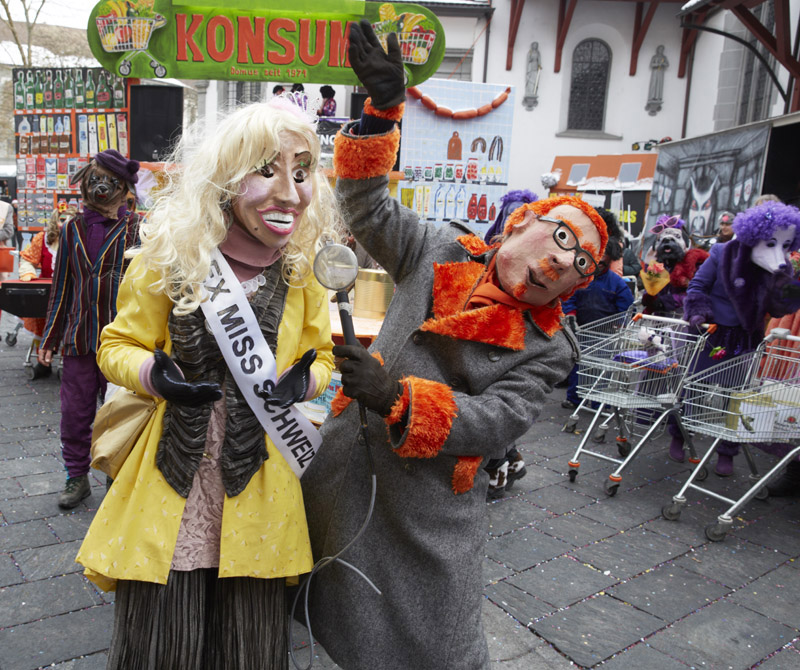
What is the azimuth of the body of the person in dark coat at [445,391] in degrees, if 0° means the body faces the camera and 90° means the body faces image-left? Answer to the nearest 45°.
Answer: approximately 0°

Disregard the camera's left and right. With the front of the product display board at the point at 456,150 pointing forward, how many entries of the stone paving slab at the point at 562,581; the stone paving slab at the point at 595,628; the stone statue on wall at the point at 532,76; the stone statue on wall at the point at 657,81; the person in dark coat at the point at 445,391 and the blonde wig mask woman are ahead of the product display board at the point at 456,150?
4

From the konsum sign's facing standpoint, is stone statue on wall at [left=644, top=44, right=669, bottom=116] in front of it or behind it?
behind

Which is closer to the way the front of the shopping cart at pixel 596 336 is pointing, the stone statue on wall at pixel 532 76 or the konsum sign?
the konsum sign

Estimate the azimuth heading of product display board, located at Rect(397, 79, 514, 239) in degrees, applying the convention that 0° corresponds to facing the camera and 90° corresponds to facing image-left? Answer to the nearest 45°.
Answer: approximately 0°

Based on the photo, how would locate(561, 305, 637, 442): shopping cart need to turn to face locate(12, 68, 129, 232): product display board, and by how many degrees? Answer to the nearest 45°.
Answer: approximately 45° to its right

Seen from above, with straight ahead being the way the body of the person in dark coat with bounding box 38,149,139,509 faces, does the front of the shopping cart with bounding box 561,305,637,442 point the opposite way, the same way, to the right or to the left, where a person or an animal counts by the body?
to the right

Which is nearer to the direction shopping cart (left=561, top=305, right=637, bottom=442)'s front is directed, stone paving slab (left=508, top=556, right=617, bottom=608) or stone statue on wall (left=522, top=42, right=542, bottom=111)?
the stone paving slab
